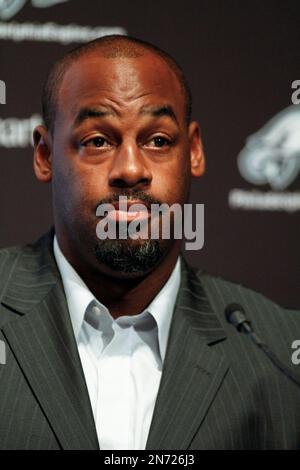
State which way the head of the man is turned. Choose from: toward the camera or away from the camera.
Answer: toward the camera

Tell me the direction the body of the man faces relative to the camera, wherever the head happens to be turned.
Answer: toward the camera
